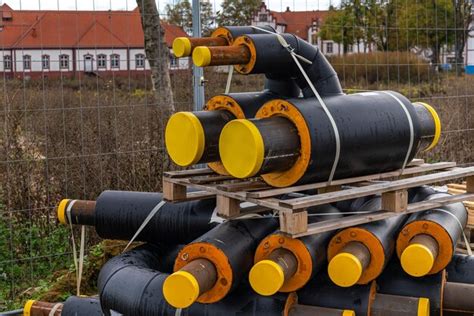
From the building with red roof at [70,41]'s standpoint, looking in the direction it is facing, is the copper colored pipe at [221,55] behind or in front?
in front

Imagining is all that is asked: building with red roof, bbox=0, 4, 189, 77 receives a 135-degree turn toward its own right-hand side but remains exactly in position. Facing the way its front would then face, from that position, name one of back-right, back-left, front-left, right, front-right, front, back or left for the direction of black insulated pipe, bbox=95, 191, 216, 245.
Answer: back-left

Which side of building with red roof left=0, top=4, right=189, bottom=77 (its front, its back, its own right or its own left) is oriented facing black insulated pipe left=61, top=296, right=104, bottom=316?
front

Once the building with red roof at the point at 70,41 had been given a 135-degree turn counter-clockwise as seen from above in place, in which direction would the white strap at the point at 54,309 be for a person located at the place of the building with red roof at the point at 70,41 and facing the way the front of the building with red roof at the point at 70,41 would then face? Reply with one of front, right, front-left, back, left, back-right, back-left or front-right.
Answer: back-right

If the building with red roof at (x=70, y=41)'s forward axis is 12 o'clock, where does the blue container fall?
The blue container is roughly at 8 o'clock from the building with red roof.

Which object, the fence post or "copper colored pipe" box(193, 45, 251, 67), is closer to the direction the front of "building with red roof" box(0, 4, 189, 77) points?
the copper colored pipe

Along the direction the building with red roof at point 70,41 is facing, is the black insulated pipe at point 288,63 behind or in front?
in front

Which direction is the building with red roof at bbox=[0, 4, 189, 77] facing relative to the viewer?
toward the camera

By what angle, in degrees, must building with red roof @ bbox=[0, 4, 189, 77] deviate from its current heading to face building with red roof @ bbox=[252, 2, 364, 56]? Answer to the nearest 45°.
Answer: approximately 135° to its left

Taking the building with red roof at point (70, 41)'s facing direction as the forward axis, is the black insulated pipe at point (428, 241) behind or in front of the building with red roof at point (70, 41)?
in front

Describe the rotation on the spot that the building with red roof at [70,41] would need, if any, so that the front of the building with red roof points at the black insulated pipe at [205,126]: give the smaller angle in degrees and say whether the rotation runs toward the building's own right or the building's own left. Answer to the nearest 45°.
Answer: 0° — it already faces it

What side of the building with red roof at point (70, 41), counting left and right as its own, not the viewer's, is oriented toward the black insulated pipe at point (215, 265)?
front

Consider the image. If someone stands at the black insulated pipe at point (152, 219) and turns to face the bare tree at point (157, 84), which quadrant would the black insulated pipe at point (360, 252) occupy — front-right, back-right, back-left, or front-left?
back-right
